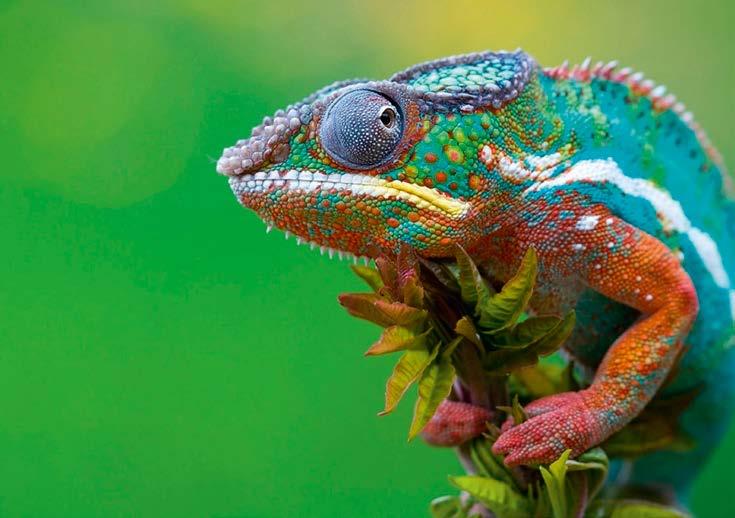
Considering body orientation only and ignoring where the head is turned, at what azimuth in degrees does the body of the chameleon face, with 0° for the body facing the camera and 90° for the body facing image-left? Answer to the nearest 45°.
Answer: approximately 90°
